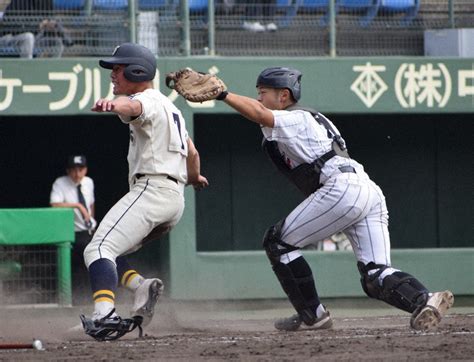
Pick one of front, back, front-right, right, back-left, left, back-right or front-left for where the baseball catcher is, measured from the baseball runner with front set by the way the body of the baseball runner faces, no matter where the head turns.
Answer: back

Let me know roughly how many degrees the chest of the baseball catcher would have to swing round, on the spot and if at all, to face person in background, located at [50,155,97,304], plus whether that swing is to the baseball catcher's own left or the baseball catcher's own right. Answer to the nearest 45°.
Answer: approximately 45° to the baseball catcher's own right

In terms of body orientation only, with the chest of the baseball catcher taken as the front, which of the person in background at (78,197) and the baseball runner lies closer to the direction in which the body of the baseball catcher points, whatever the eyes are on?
the baseball runner

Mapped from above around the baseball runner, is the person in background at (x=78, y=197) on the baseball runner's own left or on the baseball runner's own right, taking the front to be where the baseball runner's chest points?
on the baseball runner's own right

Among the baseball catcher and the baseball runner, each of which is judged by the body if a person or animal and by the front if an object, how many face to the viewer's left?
2

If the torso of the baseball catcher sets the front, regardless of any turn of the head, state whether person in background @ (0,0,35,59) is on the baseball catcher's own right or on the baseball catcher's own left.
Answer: on the baseball catcher's own right

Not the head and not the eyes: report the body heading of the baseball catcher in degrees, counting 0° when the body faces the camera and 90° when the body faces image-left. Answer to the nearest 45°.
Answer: approximately 90°

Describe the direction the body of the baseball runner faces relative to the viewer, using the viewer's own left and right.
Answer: facing to the left of the viewer
